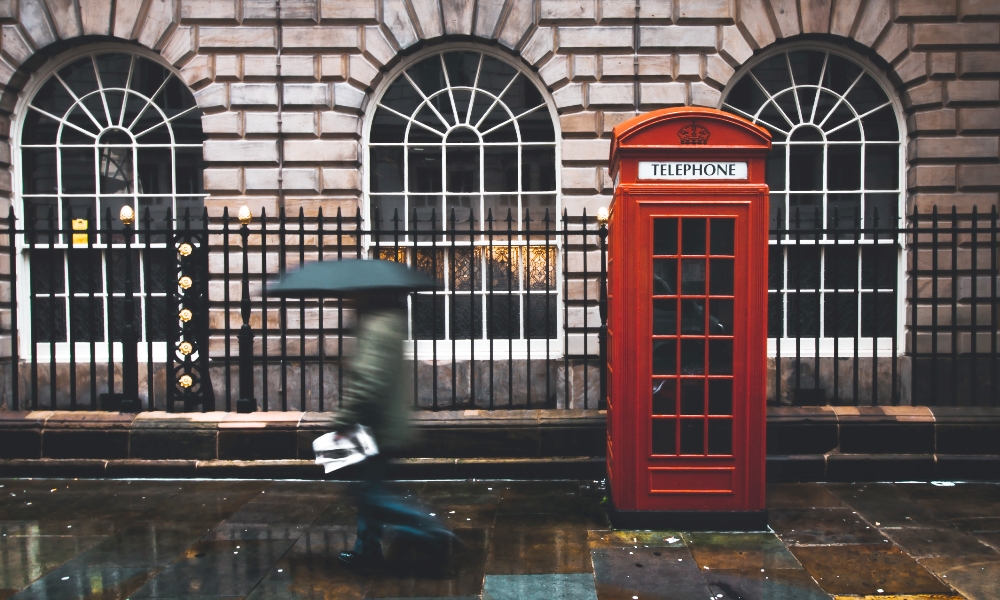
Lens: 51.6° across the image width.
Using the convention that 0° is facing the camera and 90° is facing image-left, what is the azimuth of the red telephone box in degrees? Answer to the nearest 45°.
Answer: approximately 0°

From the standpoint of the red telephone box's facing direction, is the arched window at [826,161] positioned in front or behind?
behind

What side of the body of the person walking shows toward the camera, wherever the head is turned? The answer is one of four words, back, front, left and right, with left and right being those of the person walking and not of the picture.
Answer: left

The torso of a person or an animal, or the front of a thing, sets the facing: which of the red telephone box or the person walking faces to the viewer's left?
the person walking

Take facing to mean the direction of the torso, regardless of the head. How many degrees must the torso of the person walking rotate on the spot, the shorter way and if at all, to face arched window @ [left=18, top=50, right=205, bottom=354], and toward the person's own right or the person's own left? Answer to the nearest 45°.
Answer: approximately 45° to the person's own right

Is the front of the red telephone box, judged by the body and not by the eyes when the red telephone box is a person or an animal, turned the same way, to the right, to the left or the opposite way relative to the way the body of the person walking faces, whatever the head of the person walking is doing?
to the left

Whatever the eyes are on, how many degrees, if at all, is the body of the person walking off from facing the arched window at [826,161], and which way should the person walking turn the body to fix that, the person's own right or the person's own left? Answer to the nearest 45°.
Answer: approximately 135° to the person's own right

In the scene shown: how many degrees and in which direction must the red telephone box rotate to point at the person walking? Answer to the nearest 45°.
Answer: approximately 45° to its right

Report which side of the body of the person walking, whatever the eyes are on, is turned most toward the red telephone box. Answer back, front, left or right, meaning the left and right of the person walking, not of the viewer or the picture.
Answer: back

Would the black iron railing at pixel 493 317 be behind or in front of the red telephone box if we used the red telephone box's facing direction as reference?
behind

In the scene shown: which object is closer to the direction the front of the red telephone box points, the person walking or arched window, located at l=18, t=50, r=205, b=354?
the person walking

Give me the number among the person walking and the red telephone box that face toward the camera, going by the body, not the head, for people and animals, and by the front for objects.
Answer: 1

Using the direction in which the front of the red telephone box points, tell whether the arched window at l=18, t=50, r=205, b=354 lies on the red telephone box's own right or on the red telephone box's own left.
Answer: on the red telephone box's own right
